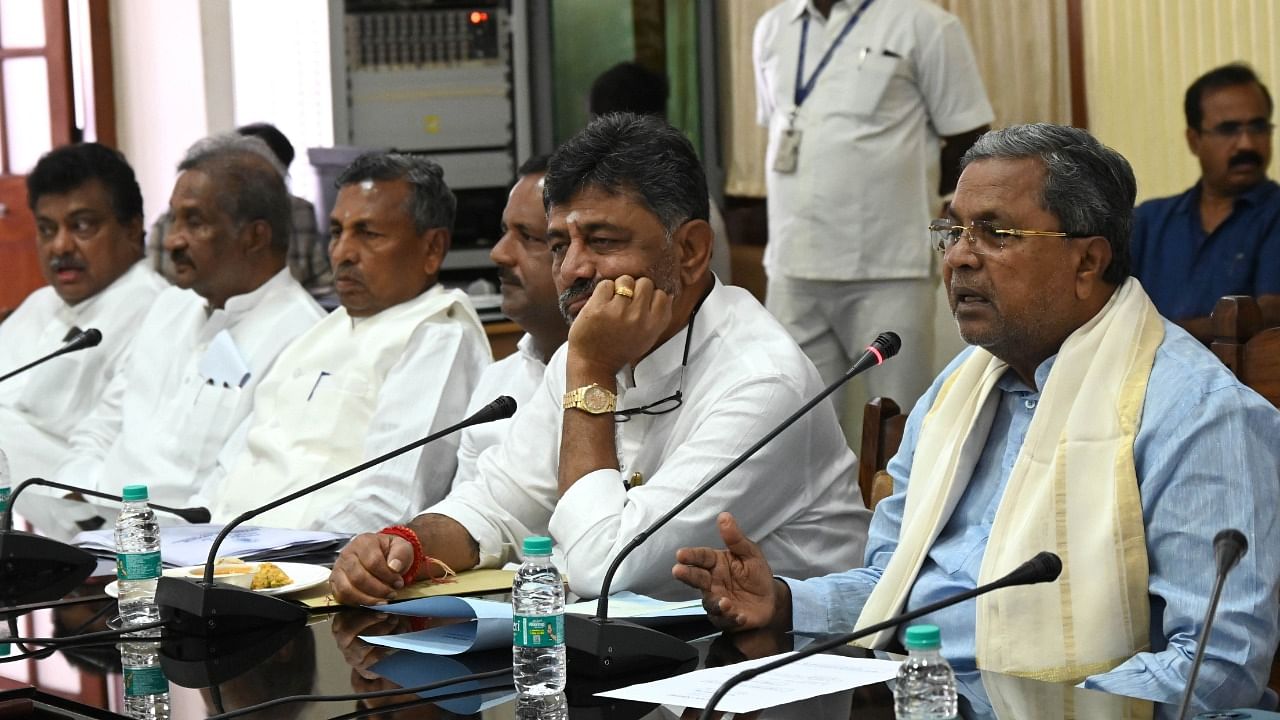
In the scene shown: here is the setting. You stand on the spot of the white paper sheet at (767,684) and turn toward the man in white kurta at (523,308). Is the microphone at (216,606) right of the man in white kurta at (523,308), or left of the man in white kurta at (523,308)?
left

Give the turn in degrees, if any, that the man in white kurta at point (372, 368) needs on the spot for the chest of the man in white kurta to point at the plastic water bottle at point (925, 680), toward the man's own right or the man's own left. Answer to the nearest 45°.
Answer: approximately 45° to the man's own left
